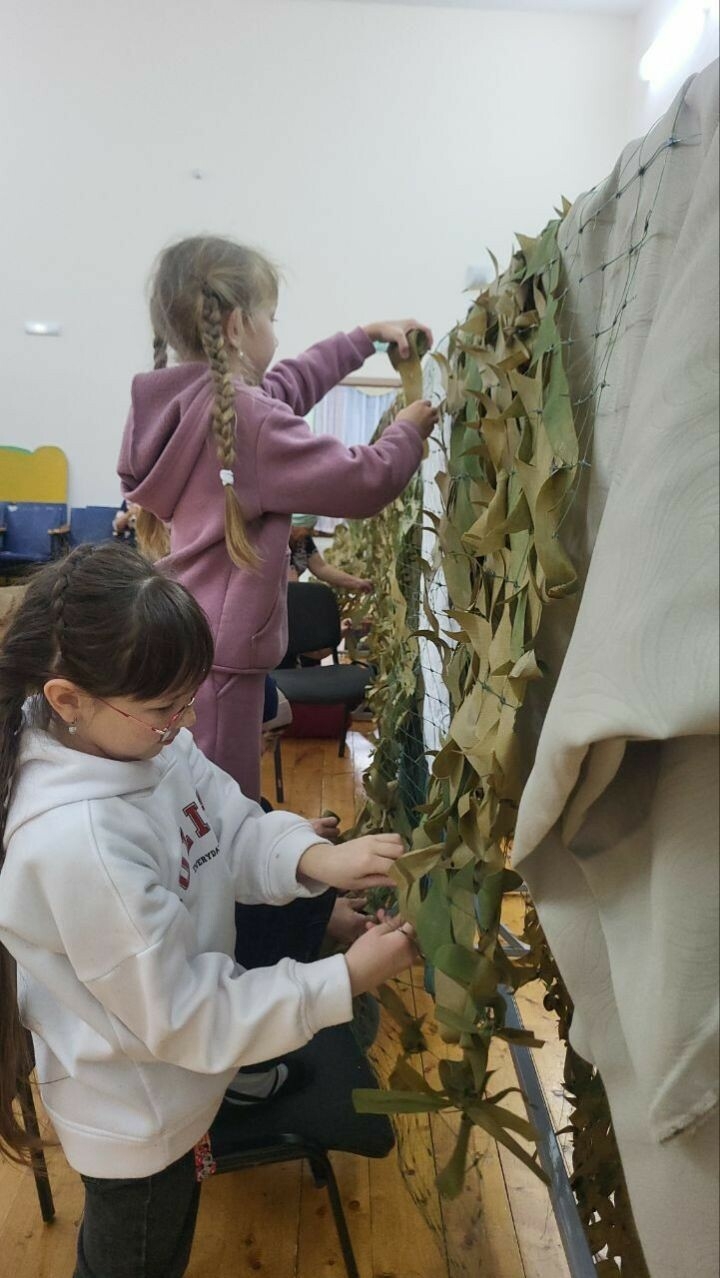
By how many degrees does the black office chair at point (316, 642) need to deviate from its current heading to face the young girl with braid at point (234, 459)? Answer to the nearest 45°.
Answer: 0° — it already faces them

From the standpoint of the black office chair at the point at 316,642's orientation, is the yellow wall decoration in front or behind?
behind

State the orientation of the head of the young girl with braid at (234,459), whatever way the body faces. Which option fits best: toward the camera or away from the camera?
away from the camera

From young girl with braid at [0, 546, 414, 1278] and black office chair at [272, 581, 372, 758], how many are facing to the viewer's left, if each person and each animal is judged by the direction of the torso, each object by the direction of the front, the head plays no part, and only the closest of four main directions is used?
0

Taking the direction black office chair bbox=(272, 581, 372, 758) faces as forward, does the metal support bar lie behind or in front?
in front

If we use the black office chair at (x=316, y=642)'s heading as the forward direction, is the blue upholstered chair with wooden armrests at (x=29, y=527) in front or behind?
behind

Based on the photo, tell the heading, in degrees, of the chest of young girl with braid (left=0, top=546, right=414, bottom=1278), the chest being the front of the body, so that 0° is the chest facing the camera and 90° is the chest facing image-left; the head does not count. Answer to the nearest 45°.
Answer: approximately 315°
